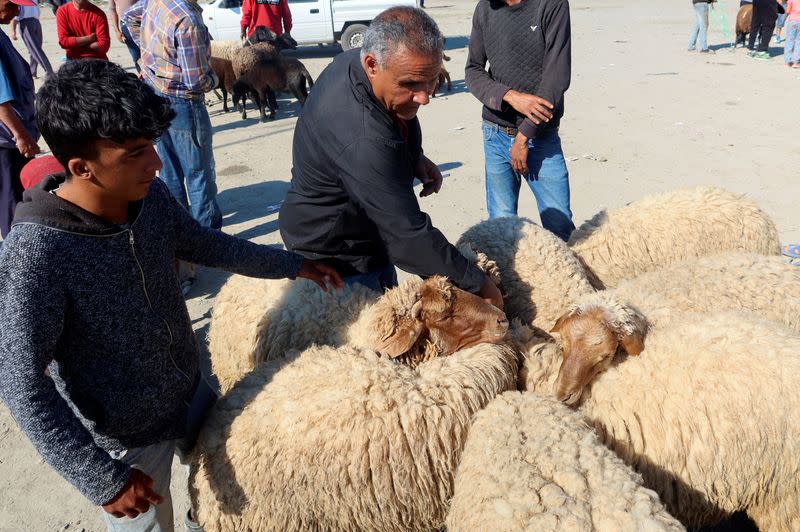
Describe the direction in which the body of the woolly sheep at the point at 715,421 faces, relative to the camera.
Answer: to the viewer's left

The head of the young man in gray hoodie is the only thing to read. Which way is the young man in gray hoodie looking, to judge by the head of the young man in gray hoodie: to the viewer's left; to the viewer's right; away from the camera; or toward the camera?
to the viewer's right

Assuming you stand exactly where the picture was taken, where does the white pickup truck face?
facing to the left of the viewer

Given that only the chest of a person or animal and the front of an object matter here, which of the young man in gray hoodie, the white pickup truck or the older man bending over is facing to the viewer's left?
the white pickup truck

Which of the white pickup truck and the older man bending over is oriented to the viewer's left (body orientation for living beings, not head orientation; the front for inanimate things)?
the white pickup truck

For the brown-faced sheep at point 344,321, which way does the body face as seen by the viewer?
to the viewer's right

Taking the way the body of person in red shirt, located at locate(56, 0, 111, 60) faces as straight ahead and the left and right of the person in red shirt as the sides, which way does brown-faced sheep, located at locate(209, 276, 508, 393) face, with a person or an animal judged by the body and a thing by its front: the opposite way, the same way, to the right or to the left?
to the left
